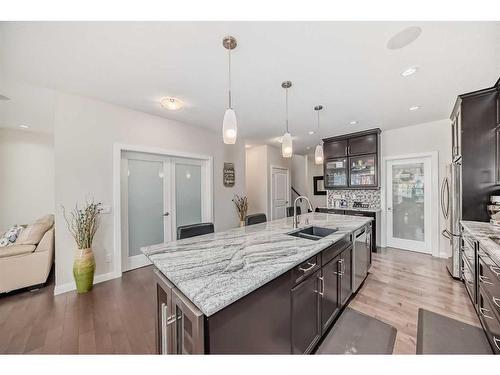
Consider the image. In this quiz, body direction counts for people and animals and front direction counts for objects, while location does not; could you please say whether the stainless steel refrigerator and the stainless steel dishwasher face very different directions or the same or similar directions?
very different directions

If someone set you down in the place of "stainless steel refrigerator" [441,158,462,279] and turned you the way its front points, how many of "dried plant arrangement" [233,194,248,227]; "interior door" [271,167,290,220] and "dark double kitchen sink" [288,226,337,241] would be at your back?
0

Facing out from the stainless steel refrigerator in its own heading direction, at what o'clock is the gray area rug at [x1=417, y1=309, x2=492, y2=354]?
The gray area rug is roughly at 9 o'clock from the stainless steel refrigerator.

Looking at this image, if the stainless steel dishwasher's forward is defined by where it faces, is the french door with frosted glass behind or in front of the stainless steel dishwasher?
behind

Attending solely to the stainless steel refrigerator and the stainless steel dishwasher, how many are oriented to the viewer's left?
1

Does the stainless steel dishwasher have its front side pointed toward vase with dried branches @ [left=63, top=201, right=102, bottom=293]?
no

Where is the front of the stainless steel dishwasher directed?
to the viewer's right

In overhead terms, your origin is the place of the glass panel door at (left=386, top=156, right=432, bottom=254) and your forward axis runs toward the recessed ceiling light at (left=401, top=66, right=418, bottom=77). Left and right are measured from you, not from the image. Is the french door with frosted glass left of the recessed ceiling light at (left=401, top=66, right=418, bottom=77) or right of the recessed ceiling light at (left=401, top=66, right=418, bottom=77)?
right

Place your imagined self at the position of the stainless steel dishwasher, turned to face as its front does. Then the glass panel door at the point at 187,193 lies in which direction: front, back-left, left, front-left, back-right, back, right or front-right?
back

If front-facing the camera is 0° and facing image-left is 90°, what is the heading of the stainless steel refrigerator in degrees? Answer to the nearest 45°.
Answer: approximately 90°

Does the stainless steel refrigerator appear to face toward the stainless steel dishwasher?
no

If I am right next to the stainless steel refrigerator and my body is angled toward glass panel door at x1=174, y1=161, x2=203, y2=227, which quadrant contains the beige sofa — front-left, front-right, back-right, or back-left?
front-left

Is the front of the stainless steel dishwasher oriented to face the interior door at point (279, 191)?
no
